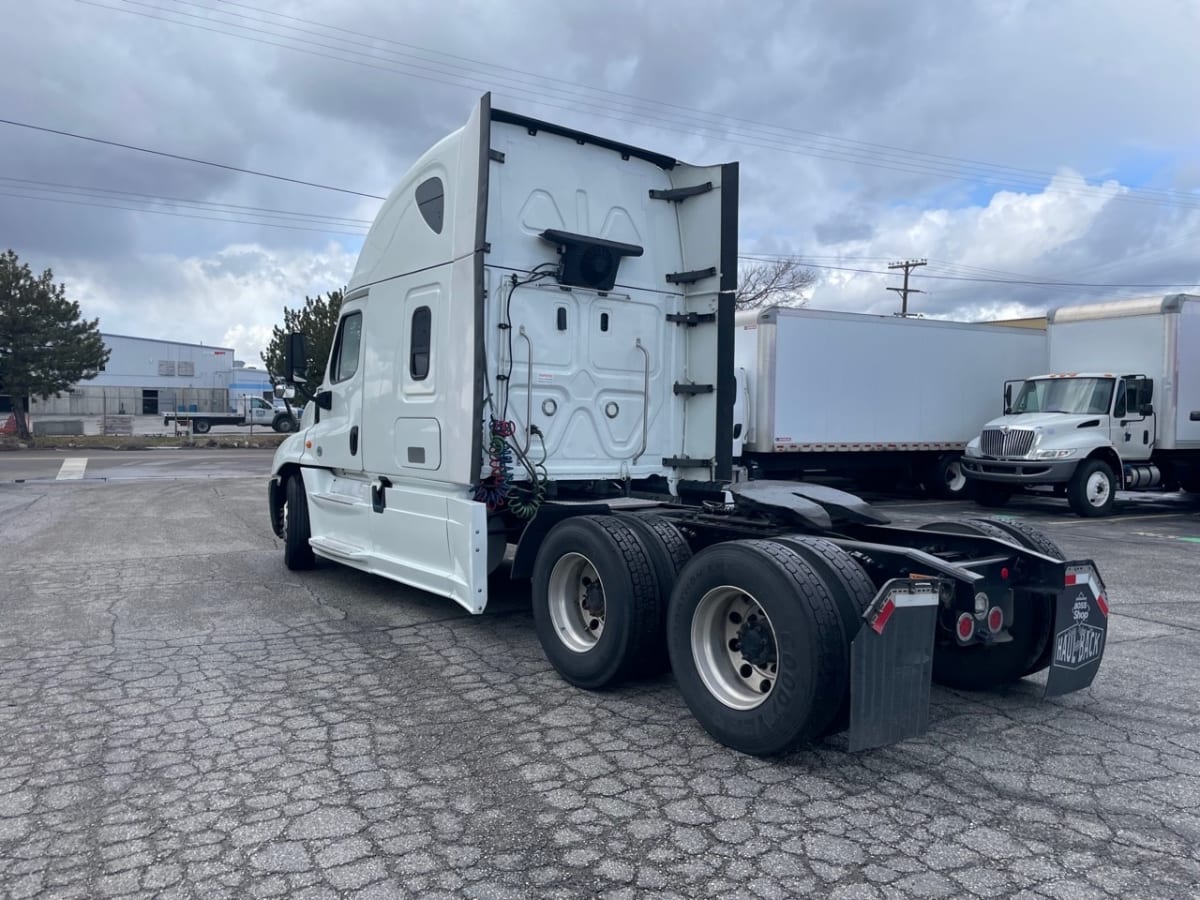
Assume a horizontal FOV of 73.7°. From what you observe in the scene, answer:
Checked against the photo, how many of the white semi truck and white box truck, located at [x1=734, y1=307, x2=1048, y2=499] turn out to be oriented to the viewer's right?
0

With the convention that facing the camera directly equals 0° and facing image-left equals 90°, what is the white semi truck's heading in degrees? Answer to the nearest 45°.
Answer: approximately 135°

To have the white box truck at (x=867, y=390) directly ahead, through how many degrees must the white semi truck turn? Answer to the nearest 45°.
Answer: approximately 45° to its right

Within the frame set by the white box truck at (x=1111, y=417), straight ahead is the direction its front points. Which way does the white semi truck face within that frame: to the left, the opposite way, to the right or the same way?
to the right

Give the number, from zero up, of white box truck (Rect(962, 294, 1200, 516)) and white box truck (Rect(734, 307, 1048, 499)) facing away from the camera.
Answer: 0

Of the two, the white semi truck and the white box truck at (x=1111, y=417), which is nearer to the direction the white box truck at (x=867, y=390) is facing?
the white semi truck

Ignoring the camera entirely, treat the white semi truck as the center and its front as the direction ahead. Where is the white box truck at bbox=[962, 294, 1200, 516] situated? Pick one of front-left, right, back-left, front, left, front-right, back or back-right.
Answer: right

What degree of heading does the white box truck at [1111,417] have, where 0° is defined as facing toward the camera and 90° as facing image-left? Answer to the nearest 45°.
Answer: approximately 45°

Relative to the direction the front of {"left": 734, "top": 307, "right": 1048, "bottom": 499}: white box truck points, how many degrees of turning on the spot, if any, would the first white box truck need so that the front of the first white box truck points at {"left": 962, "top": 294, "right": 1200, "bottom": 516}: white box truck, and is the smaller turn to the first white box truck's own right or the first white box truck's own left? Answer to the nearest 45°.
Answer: approximately 135° to the first white box truck's own left
